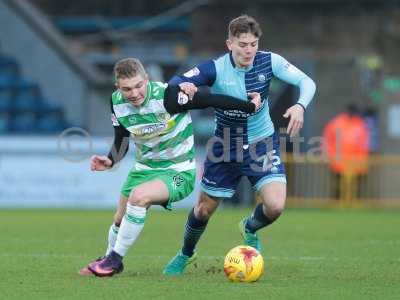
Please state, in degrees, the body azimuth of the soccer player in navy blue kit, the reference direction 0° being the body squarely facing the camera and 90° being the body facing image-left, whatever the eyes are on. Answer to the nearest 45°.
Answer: approximately 0°

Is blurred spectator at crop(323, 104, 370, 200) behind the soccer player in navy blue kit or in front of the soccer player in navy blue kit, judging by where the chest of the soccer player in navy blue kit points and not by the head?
behind

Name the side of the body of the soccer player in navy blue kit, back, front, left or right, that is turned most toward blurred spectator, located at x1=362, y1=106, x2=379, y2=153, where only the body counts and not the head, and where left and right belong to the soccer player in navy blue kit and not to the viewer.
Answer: back

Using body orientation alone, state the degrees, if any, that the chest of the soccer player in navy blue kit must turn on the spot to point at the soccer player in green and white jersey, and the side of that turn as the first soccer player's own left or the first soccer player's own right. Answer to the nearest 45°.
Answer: approximately 45° to the first soccer player's own right

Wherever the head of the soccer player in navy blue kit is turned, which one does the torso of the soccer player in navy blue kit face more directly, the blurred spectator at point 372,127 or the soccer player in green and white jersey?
the soccer player in green and white jersey
